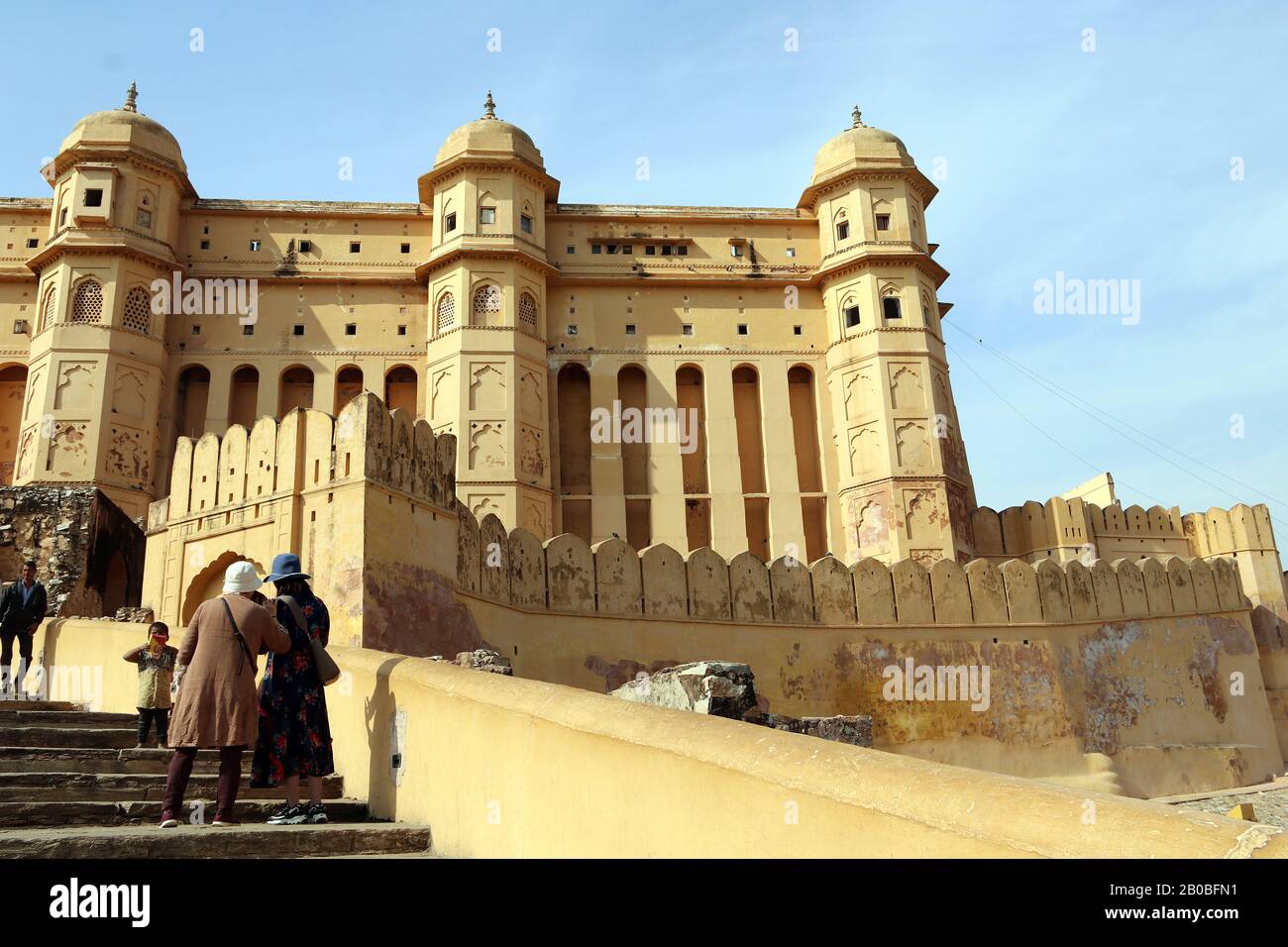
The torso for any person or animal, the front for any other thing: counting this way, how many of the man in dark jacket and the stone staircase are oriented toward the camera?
2

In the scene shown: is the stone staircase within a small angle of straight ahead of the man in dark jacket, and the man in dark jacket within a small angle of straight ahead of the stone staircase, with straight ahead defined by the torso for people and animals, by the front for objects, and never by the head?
no

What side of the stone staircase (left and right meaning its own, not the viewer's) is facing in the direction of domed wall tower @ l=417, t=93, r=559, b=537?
back

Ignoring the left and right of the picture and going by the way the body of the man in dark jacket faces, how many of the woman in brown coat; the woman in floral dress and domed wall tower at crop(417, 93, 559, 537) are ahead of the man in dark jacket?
2

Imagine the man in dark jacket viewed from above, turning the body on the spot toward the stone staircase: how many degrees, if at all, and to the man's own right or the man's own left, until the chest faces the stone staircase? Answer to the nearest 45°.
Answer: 0° — they already face it

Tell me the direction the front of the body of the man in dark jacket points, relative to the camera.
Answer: toward the camera

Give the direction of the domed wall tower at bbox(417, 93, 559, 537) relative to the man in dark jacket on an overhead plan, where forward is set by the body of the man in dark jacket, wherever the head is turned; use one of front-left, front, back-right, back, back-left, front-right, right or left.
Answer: back-left

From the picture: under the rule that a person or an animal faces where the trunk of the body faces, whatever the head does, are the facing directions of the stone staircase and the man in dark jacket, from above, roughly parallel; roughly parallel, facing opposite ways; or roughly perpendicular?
roughly parallel

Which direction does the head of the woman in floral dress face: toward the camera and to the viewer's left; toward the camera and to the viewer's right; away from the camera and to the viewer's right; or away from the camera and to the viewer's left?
away from the camera and to the viewer's left

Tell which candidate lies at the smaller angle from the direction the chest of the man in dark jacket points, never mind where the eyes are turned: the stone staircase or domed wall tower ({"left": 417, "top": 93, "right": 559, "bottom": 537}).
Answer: the stone staircase

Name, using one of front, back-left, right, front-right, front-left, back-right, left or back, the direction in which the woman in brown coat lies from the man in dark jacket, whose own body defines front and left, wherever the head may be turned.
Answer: front

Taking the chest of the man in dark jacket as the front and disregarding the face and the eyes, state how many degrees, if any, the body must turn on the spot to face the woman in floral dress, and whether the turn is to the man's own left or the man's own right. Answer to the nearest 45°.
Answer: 0° — they already face them

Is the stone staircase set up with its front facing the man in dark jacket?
no

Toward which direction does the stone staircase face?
toward the camera

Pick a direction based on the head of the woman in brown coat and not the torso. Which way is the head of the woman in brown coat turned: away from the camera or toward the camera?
away from the camera
